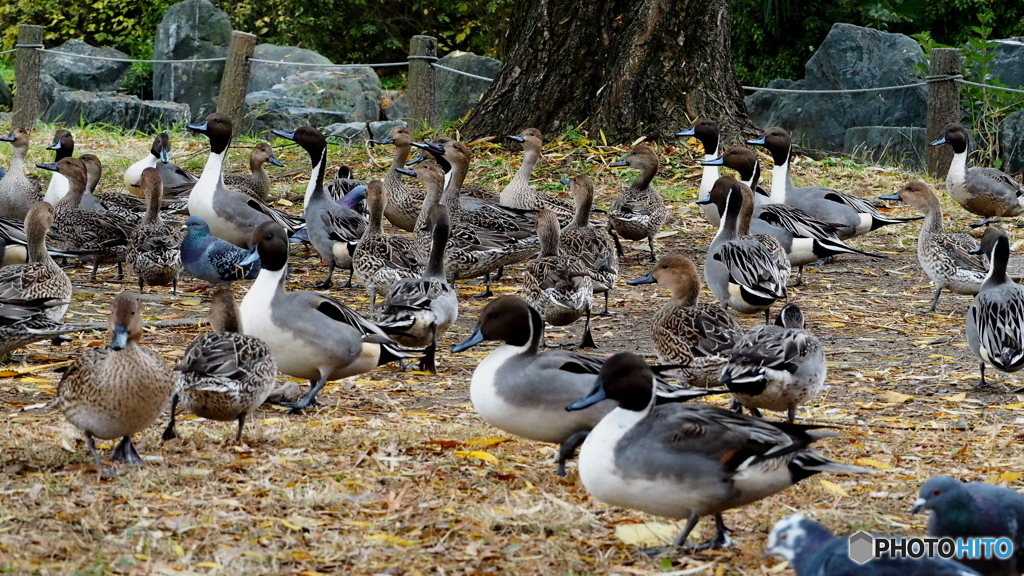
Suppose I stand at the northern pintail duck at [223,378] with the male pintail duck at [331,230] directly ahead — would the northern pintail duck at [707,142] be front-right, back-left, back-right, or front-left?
front-right

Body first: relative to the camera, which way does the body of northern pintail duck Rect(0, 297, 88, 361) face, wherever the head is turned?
to the viewer's left

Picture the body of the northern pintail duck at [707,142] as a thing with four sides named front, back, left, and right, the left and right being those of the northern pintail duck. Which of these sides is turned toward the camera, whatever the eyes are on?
left

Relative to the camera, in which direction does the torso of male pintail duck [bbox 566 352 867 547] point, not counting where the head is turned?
to the viewer's left

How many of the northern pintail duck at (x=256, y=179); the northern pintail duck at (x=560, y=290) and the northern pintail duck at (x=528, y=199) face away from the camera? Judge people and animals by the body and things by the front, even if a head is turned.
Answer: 1

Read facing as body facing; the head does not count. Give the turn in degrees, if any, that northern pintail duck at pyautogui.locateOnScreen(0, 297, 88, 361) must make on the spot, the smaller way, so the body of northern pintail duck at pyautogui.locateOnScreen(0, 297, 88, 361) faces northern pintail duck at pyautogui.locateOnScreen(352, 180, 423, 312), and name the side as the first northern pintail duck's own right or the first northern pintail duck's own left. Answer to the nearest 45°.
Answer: approximately 135° to the first northern pintail duck's own right

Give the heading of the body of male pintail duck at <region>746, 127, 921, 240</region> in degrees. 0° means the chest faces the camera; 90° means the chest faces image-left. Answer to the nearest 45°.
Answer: approximately 90°

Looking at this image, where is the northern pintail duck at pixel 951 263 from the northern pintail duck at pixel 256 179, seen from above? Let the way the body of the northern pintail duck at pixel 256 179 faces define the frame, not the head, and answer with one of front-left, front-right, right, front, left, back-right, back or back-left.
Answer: front-right

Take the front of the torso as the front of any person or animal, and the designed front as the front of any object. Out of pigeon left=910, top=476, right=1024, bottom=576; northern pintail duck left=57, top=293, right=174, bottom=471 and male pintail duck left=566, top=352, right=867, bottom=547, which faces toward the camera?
the northern pintail duck

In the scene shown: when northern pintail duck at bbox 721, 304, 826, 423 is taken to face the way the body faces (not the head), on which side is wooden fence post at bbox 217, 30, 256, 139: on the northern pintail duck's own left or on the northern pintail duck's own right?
on the northern pintail duck's own left

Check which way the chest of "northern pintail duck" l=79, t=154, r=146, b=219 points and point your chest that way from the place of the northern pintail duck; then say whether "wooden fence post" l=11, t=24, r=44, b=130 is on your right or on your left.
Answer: on your right

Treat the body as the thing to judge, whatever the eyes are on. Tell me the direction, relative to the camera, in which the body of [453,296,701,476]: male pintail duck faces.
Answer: to the viewer's left
